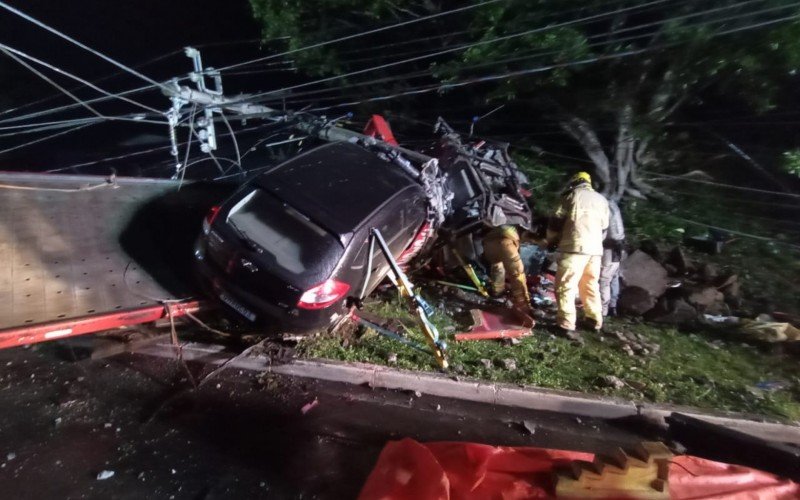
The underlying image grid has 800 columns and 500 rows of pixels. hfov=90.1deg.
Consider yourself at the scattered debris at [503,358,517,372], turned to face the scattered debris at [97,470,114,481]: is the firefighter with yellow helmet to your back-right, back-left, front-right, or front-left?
back-right

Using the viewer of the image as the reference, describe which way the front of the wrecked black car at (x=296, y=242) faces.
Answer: facing away from the viewer and to the right of the viewer

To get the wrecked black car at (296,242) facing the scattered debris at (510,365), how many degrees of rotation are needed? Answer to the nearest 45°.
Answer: approximately 45° to its right

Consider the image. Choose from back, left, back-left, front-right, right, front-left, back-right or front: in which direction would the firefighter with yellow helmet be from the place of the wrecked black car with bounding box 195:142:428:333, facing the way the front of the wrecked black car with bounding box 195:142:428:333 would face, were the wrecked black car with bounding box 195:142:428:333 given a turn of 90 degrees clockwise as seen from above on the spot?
front-left

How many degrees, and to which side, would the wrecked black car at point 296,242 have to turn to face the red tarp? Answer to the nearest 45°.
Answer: approximately 90° to its right
